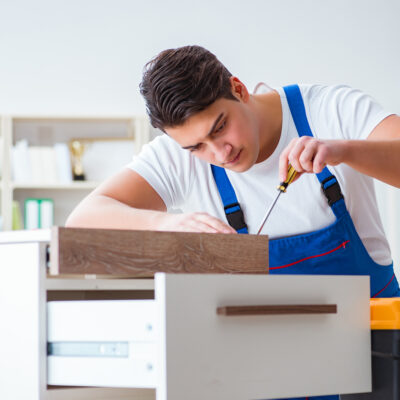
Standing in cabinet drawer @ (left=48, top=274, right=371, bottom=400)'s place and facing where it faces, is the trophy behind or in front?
behind

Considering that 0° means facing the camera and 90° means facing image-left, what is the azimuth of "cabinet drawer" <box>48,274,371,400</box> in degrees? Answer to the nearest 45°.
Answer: approximately 315°

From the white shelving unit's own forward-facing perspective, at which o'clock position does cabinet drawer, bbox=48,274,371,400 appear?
The cabinet drawer is roughly at 12 o'clock from the white shelving unit.

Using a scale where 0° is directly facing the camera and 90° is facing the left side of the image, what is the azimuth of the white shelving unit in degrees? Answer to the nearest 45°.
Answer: approximately 0°
